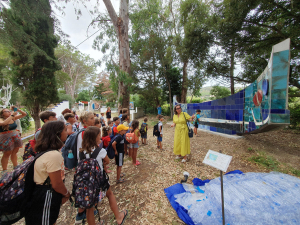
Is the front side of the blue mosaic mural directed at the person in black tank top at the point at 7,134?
yes

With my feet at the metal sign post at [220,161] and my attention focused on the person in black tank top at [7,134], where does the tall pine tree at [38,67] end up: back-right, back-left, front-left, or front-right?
front-right

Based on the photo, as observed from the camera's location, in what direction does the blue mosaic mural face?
facing the viewer and to the left of the viewer

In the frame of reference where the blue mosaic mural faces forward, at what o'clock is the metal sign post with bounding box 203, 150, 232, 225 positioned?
The metal sign post is roughly at 11 o'clock from the blue mosaic mural.

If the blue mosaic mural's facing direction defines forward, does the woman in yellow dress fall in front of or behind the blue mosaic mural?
in front

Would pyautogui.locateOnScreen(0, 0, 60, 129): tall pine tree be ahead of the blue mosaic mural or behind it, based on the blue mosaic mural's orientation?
ahead
